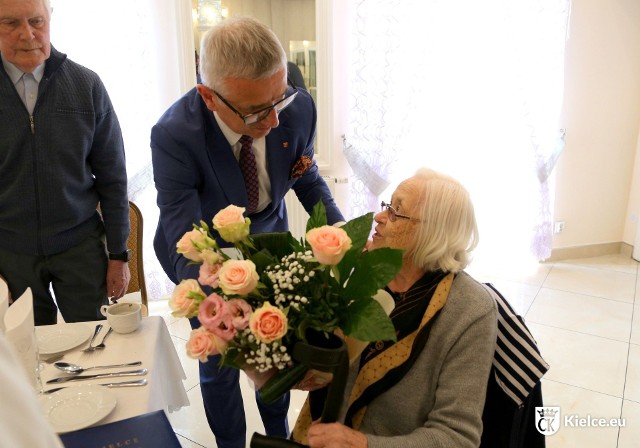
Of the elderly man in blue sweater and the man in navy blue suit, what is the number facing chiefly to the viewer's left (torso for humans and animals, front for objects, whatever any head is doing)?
0

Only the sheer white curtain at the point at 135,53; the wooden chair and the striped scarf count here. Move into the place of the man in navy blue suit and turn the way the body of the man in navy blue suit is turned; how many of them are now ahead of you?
1

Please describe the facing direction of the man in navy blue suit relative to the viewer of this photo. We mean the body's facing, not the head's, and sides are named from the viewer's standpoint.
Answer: facing the viewer and to the right of the viewer

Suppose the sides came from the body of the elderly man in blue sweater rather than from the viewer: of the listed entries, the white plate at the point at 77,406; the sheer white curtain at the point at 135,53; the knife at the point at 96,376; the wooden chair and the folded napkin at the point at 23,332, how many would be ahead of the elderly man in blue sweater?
3

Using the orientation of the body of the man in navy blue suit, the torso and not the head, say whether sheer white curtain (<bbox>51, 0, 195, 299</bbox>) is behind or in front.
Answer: behind

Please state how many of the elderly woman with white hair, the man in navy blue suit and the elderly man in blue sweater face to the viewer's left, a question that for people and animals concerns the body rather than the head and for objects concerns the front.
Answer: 1

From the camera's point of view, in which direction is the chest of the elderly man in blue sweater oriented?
toward the camera

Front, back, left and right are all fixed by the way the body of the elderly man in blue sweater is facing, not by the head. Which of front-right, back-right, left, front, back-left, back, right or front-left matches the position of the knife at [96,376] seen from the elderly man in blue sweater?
front

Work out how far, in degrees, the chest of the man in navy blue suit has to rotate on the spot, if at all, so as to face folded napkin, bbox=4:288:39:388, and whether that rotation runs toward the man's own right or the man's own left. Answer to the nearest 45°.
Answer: approximately 90° to the man's own right

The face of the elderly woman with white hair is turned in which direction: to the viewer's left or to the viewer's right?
to the viewer's left

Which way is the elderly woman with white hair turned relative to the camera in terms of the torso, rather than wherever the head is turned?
to the viewer's left

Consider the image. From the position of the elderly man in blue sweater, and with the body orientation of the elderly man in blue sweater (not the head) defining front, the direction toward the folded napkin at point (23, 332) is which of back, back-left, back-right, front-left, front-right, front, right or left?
front

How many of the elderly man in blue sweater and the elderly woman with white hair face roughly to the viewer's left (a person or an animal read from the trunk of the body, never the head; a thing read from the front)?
1

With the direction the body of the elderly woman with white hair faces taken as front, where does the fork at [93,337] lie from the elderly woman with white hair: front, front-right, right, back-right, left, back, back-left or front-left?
front
